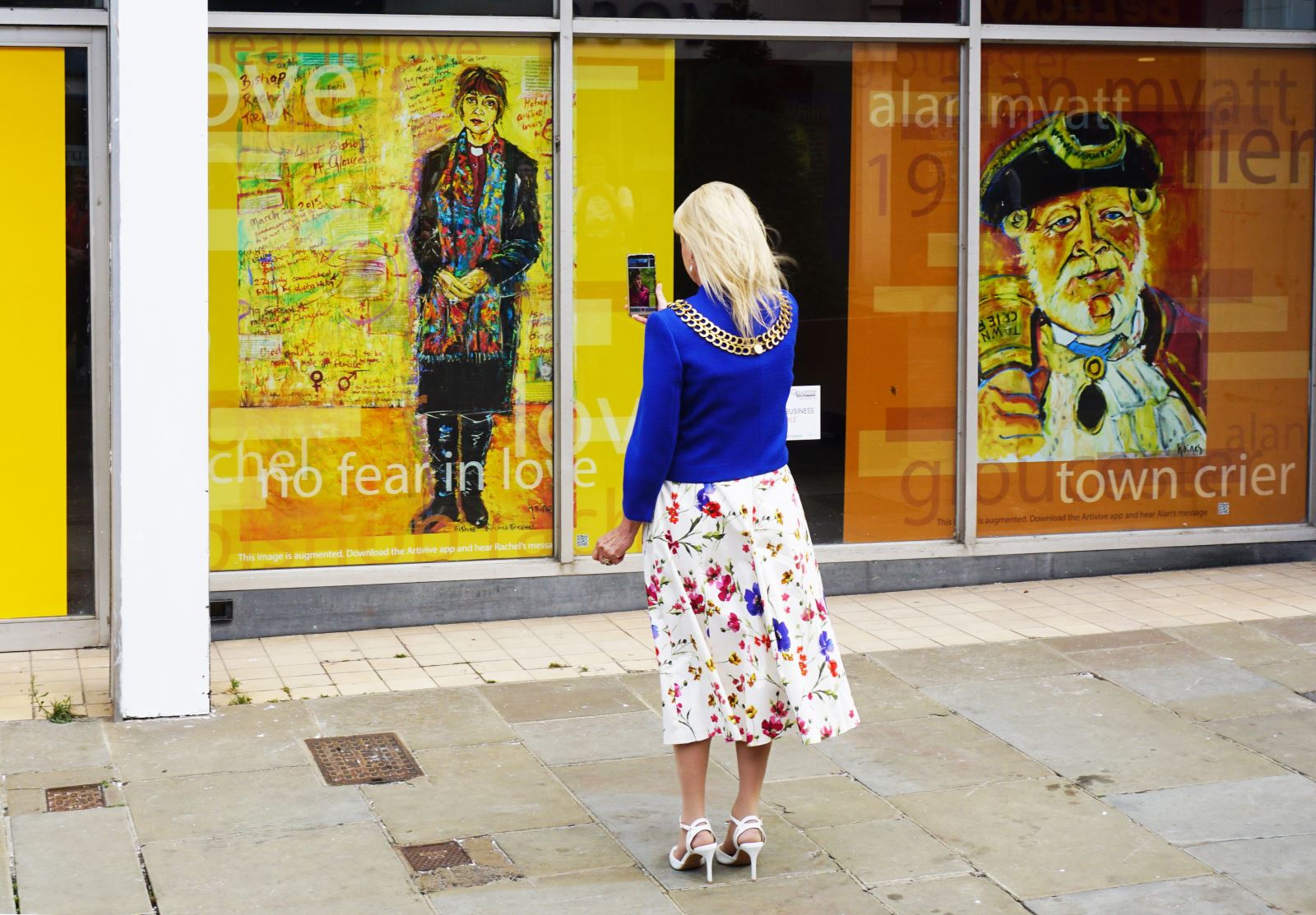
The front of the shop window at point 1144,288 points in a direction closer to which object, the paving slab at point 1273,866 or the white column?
the paving slab

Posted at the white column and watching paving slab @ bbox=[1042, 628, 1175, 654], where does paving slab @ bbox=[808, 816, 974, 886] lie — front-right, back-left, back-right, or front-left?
front-right

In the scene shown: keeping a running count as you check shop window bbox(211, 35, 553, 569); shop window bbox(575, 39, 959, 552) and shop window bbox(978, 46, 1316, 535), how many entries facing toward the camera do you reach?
3

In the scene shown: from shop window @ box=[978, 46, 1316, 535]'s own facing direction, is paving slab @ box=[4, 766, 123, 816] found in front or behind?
in front

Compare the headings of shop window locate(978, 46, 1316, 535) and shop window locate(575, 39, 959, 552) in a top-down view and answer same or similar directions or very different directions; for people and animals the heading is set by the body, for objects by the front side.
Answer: same or similar directions

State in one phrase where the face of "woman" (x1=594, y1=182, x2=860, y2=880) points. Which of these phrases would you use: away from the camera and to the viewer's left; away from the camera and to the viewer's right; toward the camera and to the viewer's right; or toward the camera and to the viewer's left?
away from the camera and to the viewer's left

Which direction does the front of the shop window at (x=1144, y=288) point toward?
toward the camera

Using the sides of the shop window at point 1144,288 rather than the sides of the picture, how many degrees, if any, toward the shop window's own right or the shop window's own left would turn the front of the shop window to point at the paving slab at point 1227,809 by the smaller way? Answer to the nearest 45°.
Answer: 0° — it already faces it

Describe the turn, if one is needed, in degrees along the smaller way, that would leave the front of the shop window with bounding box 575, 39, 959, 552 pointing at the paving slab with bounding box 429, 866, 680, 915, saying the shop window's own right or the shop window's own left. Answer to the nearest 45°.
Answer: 0° — it already faces it

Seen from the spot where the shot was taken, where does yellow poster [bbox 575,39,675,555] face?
facing the viewer

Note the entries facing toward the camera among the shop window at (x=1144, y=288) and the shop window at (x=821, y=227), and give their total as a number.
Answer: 2

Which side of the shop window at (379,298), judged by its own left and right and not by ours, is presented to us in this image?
front

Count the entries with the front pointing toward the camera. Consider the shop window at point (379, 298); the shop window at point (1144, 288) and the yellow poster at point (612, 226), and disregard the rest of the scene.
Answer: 3

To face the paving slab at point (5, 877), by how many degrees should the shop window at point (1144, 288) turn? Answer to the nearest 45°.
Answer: approximately 45° to its right

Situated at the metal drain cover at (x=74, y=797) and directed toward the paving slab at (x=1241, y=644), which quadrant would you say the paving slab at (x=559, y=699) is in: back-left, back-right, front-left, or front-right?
front-left
